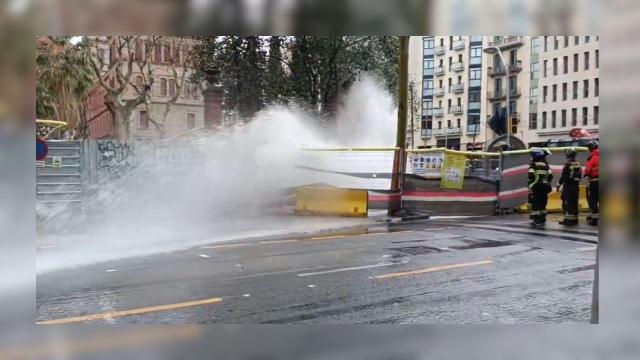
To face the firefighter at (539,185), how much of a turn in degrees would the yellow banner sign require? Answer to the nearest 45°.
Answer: approximately 90° to its left

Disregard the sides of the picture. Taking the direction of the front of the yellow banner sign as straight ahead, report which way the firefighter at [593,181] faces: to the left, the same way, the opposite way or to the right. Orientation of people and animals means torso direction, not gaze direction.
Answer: to the right

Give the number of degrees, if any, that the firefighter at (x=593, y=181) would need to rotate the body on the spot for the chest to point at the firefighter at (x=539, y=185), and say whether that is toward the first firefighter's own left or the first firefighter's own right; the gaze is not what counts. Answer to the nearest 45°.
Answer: approximately 45° to the first firefighter's own right

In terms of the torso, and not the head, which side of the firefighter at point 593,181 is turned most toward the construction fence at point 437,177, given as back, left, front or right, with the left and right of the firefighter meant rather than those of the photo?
front

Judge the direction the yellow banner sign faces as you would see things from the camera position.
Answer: facing the viewer

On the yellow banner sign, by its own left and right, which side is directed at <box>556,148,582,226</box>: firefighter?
left

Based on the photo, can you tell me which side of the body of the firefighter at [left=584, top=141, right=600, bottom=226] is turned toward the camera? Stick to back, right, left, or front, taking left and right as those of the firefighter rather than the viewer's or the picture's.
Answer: left

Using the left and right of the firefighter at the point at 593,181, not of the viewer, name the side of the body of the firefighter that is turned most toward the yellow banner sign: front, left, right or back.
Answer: front

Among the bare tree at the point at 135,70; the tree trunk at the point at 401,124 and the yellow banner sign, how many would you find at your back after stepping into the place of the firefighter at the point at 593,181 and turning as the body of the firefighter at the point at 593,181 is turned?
0

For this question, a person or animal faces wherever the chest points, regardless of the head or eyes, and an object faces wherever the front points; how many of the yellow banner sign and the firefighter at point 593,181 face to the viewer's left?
1

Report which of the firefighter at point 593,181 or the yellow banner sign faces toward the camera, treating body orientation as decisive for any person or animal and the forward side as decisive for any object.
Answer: the yellow banner sign
